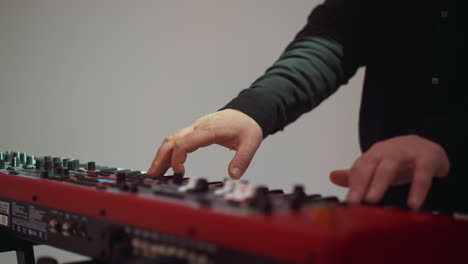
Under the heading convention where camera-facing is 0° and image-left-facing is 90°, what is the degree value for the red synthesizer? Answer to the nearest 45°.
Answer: approximately 225°
